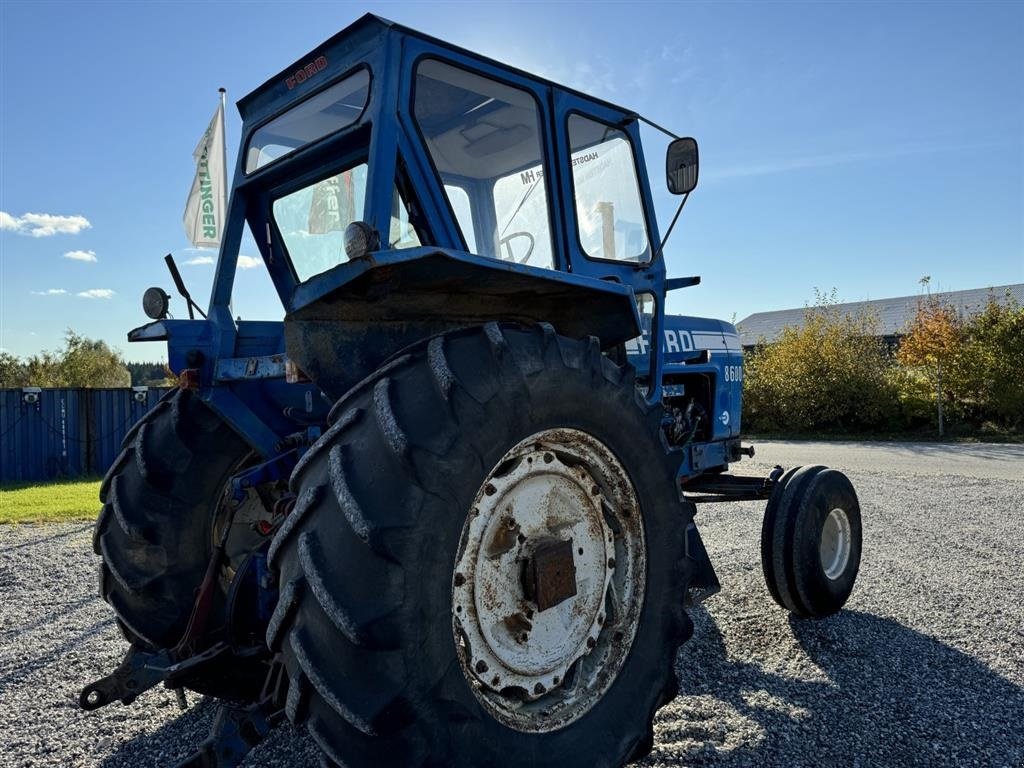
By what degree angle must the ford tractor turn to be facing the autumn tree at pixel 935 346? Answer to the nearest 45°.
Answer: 0° — it already faces it

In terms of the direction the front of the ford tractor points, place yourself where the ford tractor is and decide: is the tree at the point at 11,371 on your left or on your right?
on your left

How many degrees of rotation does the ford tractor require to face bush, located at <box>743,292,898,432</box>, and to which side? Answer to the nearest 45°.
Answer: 0° — it already faces it

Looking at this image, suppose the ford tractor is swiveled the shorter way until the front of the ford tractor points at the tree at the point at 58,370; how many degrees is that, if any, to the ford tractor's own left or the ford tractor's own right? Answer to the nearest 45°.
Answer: approximately 90° to the ford tractor's own left

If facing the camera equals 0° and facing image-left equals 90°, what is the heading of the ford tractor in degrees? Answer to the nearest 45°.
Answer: approximately 225°

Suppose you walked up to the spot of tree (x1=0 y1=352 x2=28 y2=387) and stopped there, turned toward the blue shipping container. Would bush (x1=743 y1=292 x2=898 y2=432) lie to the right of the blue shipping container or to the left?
left

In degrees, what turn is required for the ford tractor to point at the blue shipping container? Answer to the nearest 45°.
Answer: approximately 90° to its left

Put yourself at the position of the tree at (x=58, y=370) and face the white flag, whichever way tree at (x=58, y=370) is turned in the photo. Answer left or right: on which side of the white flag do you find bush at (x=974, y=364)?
left

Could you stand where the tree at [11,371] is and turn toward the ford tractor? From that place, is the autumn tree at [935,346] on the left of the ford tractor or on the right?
left
